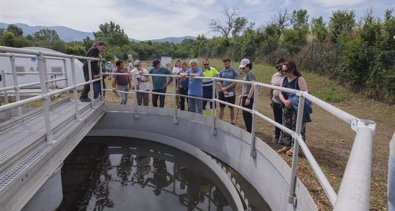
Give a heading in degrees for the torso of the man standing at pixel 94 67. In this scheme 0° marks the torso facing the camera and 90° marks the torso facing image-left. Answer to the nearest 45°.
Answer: approximately 270°

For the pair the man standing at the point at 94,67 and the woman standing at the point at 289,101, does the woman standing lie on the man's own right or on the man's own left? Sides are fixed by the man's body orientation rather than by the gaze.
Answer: on the man's own right

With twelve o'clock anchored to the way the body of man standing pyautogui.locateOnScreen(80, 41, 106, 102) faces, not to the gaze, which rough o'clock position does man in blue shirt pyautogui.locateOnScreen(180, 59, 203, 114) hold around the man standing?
The man in blue shirt is roughly at 1 o'clock from the man standing.

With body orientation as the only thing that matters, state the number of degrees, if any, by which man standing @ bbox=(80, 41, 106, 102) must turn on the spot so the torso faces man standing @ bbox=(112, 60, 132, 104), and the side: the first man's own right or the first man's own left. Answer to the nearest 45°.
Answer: approximately 45° to the first man's own left

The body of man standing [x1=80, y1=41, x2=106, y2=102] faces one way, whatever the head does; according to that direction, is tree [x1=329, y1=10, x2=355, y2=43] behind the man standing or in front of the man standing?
in front
